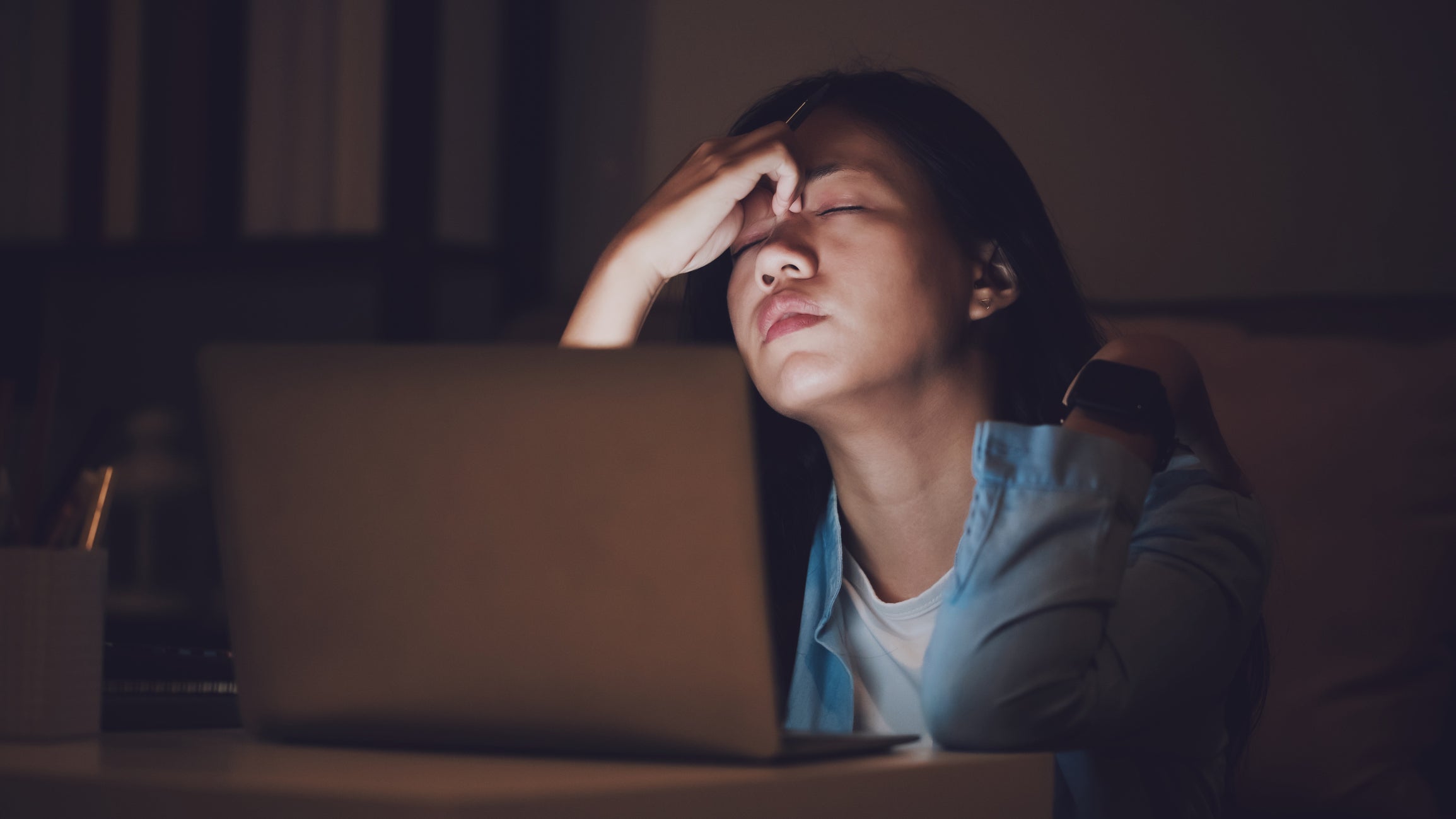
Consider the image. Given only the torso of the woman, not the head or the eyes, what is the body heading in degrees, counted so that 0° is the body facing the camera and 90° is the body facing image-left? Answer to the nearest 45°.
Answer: approximately 45°

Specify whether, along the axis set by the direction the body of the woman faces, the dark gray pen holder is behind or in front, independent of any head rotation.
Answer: in front
